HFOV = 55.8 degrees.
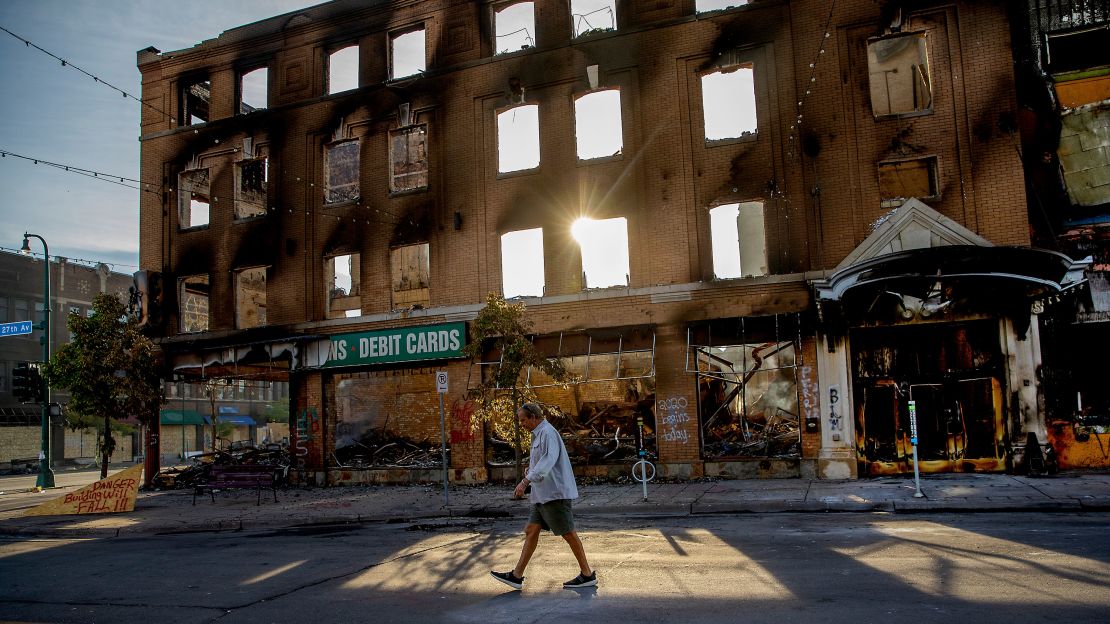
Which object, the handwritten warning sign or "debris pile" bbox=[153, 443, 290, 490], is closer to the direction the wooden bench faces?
the handwritten warning sign

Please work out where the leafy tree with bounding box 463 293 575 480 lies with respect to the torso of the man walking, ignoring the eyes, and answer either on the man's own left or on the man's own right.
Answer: on the man's own right

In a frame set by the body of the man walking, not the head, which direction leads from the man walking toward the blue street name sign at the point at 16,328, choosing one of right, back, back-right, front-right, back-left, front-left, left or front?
front-right

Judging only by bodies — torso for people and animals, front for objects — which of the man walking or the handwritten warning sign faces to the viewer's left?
the man walking

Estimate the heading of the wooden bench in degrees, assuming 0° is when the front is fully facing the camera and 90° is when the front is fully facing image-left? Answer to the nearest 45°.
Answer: approximately 45°

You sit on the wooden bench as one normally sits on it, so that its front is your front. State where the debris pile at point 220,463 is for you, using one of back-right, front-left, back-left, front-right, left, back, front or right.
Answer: back-right

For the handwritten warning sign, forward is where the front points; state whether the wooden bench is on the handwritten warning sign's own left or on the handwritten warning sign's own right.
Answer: on the handwritten warning sign's own left

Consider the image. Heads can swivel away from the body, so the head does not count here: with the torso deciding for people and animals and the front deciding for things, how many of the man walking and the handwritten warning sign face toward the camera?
1

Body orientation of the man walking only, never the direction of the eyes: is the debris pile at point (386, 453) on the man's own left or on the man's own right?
on the man's own right

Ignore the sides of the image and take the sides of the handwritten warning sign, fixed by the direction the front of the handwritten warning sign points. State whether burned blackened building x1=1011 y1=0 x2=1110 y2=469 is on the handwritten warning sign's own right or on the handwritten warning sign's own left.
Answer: on the handwritten warning sign's own left

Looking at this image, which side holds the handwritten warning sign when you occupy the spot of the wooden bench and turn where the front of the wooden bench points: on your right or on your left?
on your right

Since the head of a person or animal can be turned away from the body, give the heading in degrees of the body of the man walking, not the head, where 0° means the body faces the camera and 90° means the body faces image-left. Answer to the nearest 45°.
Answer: approximately 90°

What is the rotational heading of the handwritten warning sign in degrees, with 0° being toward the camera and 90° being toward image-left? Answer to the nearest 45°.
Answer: approximately 0°
